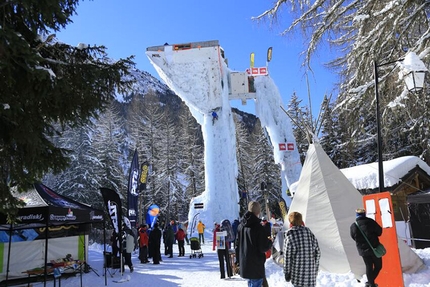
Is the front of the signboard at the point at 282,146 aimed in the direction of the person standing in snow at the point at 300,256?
yes

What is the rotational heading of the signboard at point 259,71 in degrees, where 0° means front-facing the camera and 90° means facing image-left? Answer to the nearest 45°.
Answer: approximately 0°

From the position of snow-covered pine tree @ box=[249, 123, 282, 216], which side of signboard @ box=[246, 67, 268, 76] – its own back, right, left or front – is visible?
back

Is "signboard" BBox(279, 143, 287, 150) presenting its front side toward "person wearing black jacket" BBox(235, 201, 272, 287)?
yes

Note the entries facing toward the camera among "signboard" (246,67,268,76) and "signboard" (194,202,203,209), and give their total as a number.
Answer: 2

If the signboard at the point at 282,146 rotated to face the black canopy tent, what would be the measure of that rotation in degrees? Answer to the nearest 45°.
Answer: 0° — it already faces it

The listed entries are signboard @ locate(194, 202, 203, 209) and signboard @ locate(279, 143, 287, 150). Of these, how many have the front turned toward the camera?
2

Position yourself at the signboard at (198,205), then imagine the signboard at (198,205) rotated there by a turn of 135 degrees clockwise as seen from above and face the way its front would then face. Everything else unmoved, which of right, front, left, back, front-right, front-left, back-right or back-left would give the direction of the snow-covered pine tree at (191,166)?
front-right
